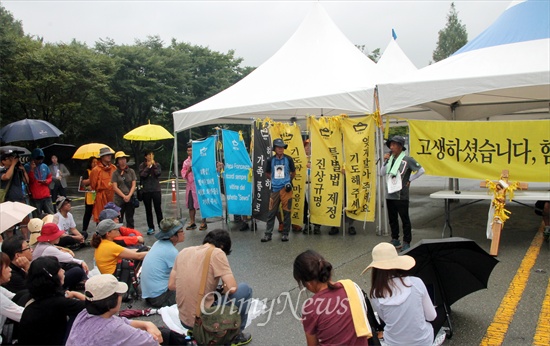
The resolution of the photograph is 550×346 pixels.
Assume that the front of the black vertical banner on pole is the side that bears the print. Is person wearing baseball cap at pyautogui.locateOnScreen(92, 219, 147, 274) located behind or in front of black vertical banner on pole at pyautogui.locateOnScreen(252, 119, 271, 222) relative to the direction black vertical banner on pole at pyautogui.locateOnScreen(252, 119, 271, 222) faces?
in front

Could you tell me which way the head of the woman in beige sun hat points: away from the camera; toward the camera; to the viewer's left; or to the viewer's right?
away from the camera

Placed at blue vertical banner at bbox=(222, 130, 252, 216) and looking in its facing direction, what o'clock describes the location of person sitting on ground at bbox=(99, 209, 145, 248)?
The person sitting on ground is roughly at 1 o'clock from the blue vertical banner.

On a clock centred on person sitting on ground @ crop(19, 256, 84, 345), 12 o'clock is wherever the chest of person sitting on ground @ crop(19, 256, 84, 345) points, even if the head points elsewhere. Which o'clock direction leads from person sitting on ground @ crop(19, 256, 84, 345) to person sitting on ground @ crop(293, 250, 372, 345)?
person sitting on ground @ crop(293, 250, 372, 345) is roughly at 3 o'clock from person sitting on ground @ crop(19, 256, 84, 345).

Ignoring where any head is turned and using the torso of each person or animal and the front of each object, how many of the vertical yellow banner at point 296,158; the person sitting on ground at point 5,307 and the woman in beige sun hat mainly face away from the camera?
1

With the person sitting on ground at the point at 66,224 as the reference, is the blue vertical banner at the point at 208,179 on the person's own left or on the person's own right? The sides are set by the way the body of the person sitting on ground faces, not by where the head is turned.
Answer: on the person's own left

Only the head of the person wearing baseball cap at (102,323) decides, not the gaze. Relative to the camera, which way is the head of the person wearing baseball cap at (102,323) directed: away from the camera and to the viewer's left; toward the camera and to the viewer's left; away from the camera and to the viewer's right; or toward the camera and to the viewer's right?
away from the camera and to the viewer's right

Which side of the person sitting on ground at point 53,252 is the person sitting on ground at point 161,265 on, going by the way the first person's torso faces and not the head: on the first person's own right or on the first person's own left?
on the first person's own right

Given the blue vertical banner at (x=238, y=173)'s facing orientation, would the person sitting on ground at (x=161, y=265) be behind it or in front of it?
in front

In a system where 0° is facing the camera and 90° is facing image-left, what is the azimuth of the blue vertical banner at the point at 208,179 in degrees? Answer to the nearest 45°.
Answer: approximately 0°

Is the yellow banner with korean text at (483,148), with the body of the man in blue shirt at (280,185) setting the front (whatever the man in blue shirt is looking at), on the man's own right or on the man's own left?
on the man's own left

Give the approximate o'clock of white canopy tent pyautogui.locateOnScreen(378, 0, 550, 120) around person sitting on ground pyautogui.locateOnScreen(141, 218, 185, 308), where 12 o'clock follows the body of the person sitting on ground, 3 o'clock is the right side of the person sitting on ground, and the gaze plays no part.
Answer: The white canopy tent is roughly at 1 o'clock from the person sitting on ground.

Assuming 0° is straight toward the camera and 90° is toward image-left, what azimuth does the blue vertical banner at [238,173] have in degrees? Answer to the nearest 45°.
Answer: approximately 0°
